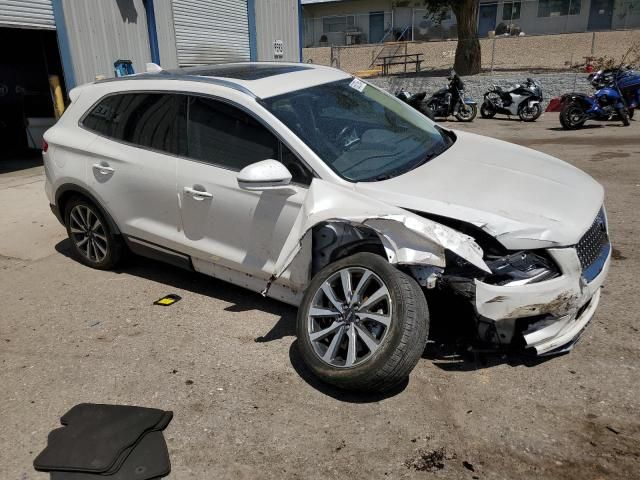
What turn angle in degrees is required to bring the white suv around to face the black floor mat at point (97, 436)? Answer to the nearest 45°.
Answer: approximately 90° to its right

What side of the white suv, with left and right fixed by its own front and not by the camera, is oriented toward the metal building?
back

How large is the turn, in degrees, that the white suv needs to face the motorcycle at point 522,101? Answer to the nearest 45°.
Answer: approximately 90° to its left

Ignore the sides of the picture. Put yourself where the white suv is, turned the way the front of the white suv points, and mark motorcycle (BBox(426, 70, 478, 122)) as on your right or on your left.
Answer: on your left

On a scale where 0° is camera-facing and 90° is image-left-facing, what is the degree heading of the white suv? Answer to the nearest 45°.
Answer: approximately 315°

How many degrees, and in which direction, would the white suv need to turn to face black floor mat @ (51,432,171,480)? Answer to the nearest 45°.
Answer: approximately 90° to its right

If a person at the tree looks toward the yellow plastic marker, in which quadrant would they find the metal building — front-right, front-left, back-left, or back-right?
front-right

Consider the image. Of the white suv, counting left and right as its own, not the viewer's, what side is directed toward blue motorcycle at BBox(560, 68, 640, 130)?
left
